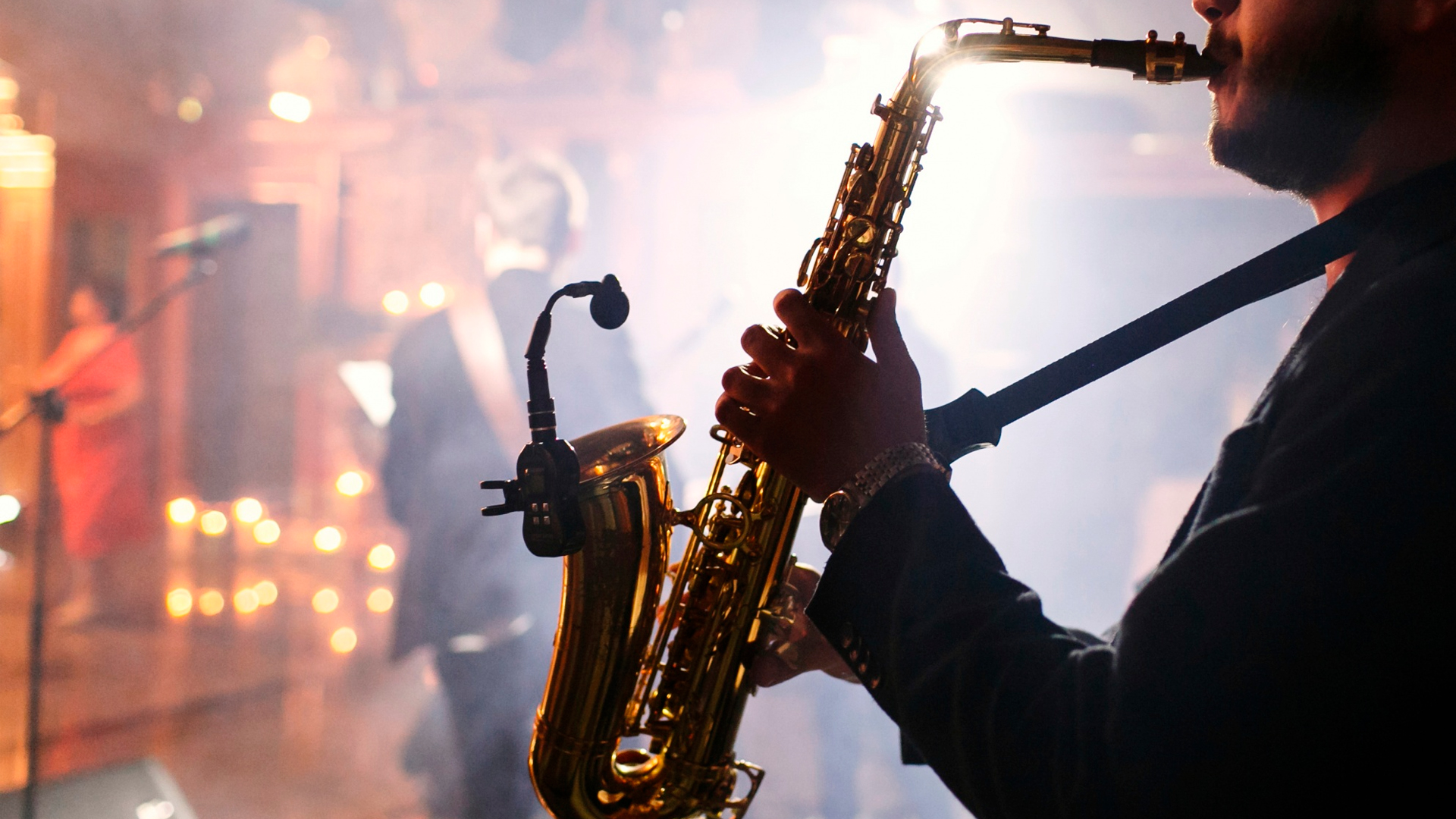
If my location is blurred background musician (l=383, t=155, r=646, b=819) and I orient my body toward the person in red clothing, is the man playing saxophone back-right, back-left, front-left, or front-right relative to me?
back-left

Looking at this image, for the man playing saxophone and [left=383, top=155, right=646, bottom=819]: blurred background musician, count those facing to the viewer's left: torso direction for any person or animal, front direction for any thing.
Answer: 1

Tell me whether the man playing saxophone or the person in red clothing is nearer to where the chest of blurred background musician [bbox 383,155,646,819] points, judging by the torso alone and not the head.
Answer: the person in red clothing

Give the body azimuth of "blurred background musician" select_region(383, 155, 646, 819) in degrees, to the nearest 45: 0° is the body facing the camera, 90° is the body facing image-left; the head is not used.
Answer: approximately 180°

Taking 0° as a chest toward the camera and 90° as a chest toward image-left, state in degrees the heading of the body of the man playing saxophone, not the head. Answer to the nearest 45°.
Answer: approximately 90°

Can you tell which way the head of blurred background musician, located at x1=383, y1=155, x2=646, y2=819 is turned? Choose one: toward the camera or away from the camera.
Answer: away from the camera

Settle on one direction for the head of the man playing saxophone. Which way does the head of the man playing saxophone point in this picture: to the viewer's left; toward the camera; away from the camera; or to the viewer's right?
to the viewer's left
